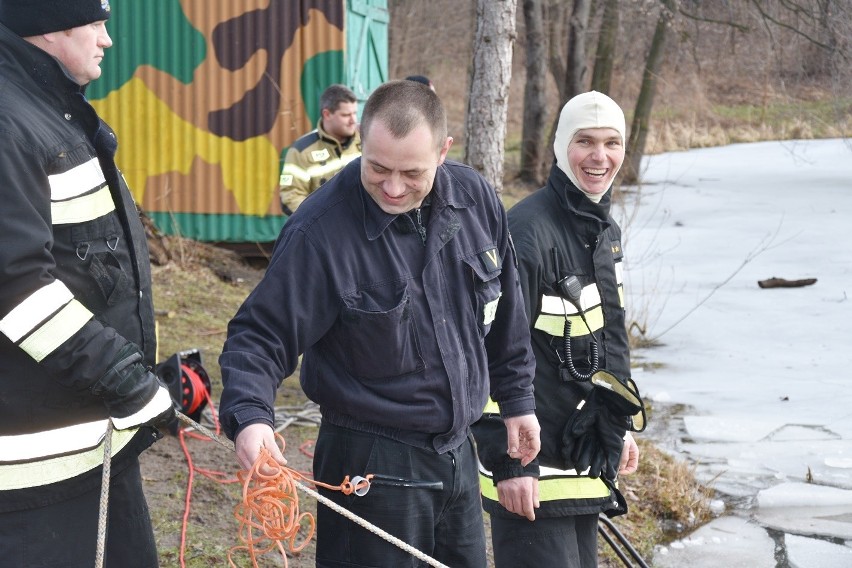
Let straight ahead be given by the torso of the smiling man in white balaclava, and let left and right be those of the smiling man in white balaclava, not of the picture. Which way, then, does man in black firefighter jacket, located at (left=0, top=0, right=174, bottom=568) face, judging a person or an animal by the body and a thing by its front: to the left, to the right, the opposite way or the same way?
to the left

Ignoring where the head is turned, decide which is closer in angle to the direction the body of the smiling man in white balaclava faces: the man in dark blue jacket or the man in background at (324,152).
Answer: the man in dark blue jacket

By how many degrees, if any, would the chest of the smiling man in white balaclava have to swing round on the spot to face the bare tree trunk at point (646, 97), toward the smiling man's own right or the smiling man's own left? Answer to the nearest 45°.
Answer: approximately 135° to the smiling man's own left

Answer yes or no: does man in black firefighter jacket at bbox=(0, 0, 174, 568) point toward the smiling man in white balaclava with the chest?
yes

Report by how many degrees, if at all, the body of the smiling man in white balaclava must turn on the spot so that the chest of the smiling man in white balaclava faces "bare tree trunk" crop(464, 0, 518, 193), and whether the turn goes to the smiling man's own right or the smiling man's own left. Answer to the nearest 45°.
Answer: approximately 135° to the smiling man's own left

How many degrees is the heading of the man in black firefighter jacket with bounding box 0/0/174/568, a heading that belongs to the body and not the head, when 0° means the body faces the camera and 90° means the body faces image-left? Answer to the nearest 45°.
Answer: approximately 270°

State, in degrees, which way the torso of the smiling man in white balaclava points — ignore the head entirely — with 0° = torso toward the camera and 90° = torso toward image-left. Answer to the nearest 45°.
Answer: approximately 315°

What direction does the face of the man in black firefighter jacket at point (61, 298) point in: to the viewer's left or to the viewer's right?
to the viewer's right

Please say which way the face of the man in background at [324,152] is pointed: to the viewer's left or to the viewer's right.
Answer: to the viewer's right

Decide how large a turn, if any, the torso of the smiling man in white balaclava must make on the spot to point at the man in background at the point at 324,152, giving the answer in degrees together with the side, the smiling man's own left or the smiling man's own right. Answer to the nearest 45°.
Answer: approximately 180°
